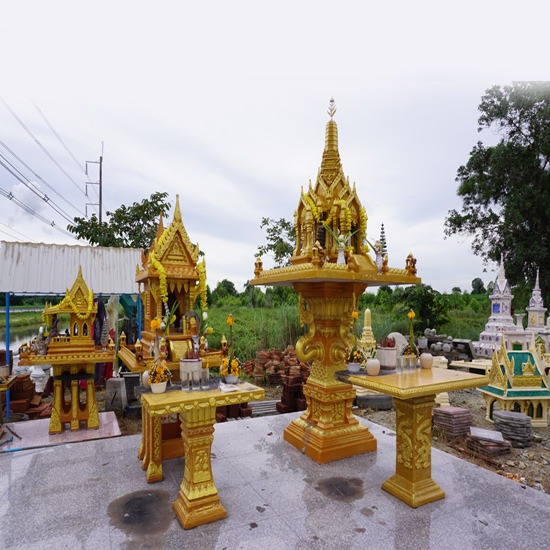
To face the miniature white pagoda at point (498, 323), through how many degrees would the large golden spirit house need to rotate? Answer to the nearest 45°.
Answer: approximately 90° to its left

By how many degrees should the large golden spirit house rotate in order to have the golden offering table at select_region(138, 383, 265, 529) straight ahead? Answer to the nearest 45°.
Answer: approximately 90° to its right

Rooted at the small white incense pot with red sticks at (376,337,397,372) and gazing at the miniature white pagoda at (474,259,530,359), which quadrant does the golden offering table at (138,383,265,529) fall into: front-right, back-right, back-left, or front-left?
back-left

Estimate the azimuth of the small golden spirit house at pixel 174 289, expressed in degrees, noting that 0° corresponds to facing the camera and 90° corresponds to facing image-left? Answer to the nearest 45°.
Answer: approximately 315°

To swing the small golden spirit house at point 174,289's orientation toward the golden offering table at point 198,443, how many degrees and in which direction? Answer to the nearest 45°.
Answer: approximately 45° to its right

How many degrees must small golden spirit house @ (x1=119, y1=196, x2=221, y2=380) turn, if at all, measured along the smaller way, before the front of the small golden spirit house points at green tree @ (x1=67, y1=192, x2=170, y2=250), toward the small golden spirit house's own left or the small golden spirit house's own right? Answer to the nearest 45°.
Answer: approximately 135° to the small golden spirit house's own left

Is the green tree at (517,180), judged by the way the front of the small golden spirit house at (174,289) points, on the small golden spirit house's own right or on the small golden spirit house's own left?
on the small golden spirit house's own left

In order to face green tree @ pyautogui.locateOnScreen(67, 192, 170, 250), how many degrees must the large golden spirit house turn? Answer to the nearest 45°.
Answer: approximately 180°

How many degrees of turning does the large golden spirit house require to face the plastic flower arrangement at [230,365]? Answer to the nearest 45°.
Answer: approximately 90° to its right

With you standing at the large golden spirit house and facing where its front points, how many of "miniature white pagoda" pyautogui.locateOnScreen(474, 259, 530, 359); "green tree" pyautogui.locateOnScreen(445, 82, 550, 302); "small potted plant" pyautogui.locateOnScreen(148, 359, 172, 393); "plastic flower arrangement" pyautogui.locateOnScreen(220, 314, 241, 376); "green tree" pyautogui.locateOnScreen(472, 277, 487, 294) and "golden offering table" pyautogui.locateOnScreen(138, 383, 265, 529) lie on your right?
3
